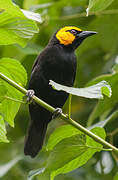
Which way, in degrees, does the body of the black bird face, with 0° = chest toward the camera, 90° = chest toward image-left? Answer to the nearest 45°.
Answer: approximately 315°

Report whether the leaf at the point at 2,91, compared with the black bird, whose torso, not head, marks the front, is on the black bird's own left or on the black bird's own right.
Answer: on the black bird's own right

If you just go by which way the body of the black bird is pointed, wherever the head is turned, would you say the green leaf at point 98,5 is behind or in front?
in front

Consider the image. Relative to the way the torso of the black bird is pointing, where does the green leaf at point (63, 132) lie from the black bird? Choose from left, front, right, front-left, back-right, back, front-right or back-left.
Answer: front-left

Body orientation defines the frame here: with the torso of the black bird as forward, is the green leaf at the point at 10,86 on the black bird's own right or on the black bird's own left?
on the black bird's own right
